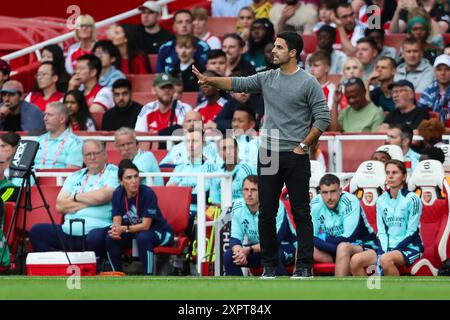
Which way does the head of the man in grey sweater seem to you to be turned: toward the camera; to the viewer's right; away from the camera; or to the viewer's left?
to the viewer's left

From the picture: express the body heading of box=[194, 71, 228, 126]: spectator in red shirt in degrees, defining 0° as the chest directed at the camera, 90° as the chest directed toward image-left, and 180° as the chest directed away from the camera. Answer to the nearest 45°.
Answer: approximately 45°

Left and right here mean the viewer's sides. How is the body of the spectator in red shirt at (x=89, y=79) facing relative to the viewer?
facing the viewer and to the left of the viewer

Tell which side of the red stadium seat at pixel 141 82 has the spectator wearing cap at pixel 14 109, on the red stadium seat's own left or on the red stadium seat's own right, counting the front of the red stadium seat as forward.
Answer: on the red stadium seat's own right

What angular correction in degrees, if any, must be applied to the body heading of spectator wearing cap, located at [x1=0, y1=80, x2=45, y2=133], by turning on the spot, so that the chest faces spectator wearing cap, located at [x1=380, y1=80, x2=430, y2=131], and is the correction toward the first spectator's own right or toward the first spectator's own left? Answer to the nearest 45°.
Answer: approximately 90° to the first spectator's own left

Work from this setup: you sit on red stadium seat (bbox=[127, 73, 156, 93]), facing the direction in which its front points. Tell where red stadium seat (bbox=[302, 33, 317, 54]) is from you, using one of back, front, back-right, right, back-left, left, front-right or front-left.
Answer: left

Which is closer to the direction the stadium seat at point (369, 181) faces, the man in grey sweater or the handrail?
the man in grey sweater

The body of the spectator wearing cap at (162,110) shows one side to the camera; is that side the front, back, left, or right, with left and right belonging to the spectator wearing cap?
front
